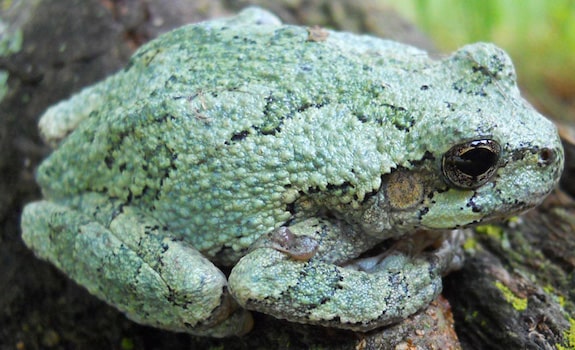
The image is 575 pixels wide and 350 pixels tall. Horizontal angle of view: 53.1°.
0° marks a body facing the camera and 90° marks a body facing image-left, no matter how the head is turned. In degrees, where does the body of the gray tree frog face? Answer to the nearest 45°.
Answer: approximately 270°
